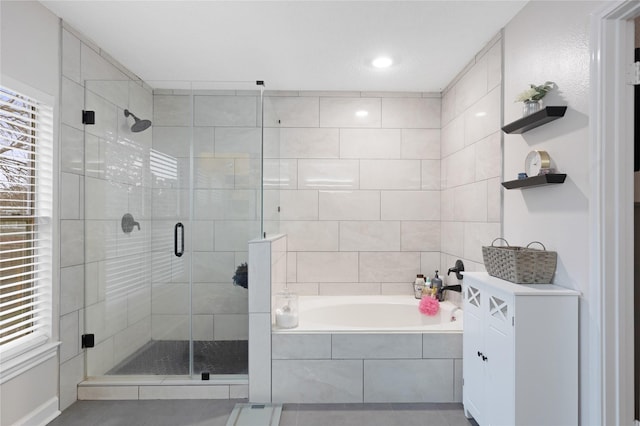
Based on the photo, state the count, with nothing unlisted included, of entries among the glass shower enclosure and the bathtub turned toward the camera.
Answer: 2

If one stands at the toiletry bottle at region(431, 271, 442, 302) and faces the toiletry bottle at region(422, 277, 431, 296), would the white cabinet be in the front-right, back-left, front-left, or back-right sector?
back-left

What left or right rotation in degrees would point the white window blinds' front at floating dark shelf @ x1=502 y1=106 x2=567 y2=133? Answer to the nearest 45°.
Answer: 0° — it already faces it

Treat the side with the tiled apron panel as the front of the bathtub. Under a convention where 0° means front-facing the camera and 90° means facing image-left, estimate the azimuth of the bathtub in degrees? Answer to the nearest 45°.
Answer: approximately 0°

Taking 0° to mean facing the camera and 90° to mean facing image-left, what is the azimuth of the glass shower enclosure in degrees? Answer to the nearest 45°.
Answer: approximately 0°

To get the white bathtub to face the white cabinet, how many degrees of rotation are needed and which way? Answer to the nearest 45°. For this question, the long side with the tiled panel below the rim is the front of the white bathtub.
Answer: approximately 45° to its left

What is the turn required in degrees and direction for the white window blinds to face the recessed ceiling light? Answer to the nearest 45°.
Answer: approximately 45° to its left

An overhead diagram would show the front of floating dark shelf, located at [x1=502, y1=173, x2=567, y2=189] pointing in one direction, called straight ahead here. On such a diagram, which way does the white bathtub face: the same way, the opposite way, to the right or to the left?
to the left

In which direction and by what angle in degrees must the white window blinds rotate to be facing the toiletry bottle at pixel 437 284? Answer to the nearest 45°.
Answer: approximately 45° to its left

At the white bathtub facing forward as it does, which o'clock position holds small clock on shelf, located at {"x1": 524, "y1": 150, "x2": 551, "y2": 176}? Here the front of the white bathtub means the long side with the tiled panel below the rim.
The small clock on shelf is roughly at 11 o'clock from the white bathtub.
